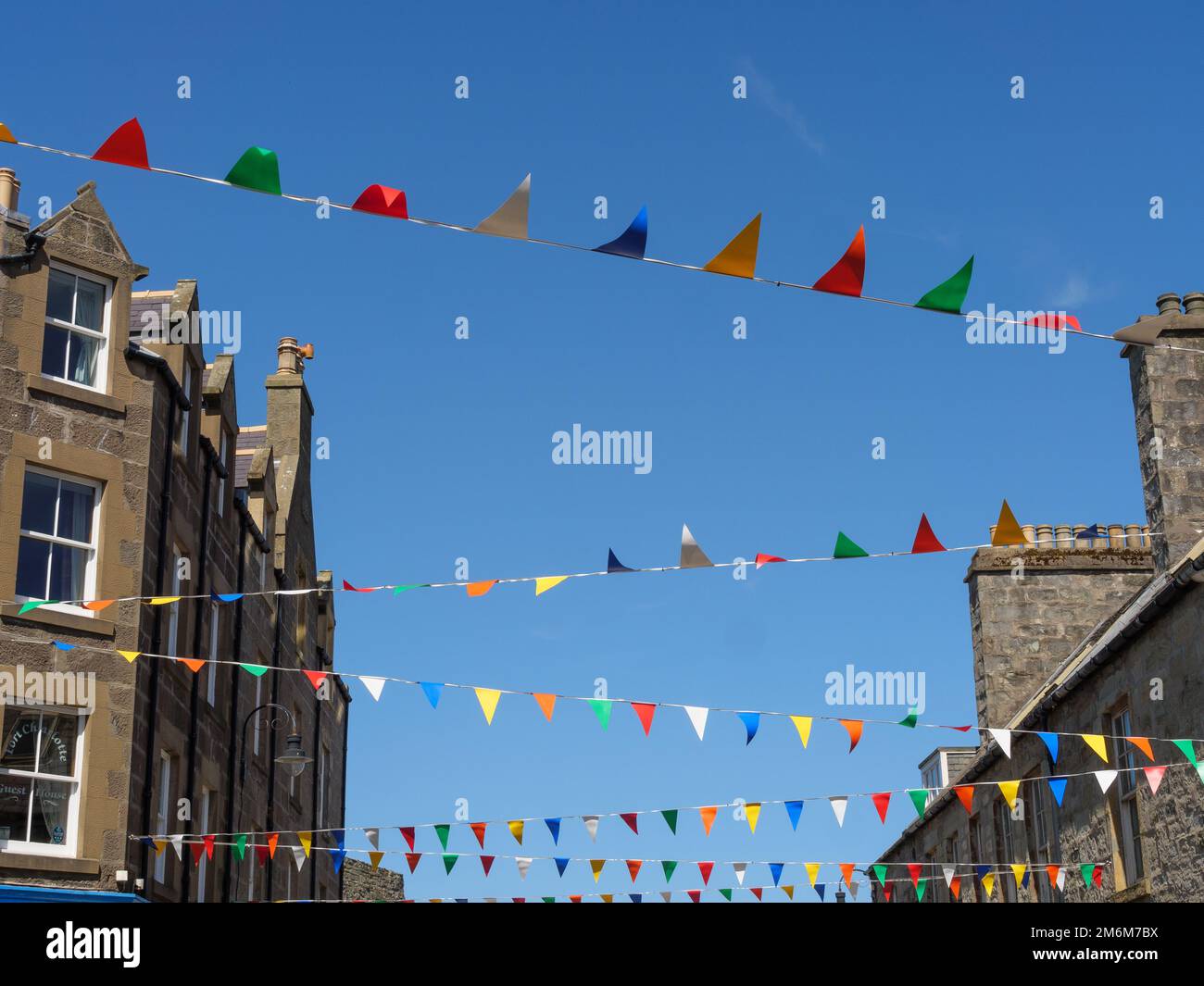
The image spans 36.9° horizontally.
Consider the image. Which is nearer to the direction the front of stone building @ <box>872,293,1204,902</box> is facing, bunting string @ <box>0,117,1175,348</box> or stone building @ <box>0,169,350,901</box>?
the stone building

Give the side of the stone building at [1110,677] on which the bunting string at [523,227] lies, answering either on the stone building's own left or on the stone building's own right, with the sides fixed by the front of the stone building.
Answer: on the stone building's own left

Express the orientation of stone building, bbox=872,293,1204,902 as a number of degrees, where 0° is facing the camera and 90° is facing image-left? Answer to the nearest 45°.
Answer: approximately 90°

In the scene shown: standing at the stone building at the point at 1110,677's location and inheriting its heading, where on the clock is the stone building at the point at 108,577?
the stone building at the point at 108,577 is roughly at 11 o'clock from the stone building at the point at 1110,677.
